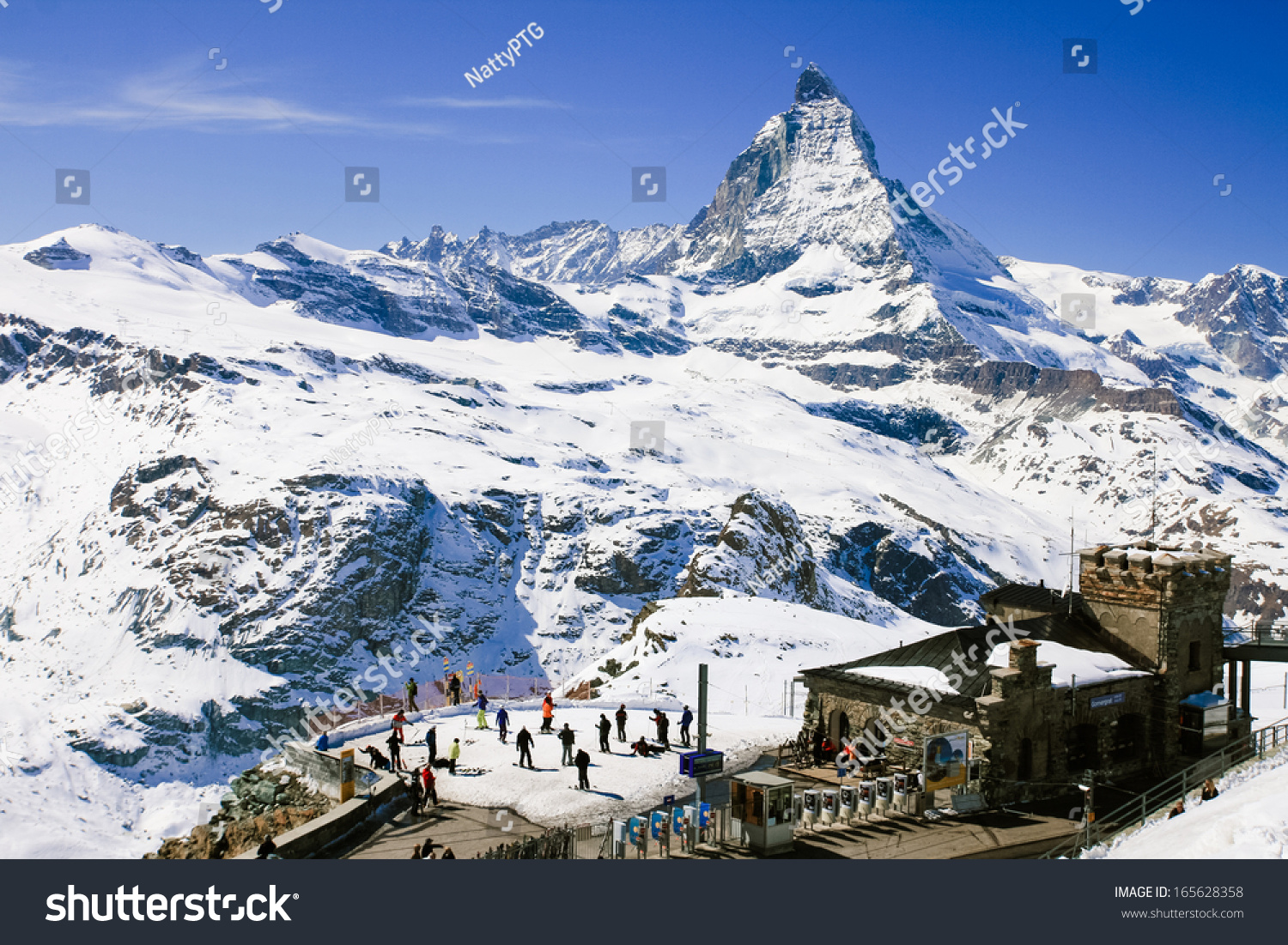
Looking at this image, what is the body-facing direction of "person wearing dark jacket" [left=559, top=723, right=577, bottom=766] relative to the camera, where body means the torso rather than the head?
away from the camera

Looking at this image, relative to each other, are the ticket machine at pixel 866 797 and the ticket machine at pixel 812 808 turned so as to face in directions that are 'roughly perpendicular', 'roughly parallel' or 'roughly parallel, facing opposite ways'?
roughly parallel

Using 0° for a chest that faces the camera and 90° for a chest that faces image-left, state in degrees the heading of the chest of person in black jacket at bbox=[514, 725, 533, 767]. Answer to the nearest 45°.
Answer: approximately 180°

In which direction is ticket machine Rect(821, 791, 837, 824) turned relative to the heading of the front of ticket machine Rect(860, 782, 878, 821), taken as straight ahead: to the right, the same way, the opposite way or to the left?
the same way

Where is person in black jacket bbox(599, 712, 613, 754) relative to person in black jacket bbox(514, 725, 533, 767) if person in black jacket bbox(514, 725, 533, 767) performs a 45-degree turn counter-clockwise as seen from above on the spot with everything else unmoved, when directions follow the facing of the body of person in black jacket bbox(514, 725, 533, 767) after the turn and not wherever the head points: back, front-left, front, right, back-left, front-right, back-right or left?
right

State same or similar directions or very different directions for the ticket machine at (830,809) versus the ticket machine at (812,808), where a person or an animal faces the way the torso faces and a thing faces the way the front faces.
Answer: same or similar directions

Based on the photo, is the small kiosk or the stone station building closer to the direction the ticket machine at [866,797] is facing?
the small kiosk

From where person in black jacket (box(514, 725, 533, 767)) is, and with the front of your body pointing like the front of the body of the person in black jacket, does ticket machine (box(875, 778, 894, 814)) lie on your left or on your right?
on your right

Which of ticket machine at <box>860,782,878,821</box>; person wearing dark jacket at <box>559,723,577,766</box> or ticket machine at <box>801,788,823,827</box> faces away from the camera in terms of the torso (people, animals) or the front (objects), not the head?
the person wearing dark jacket

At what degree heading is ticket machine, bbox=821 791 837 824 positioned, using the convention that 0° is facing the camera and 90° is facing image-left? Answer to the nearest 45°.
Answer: approximately 45°

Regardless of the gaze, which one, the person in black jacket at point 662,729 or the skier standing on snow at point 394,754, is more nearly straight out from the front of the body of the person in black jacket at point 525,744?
the person in black jacket

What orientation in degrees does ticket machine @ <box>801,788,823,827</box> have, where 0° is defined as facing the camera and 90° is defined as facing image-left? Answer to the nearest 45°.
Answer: approximately 45°

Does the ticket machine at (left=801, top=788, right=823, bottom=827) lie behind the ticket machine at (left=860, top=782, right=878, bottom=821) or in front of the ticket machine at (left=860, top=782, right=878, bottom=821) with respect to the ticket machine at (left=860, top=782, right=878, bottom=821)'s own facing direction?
in front
